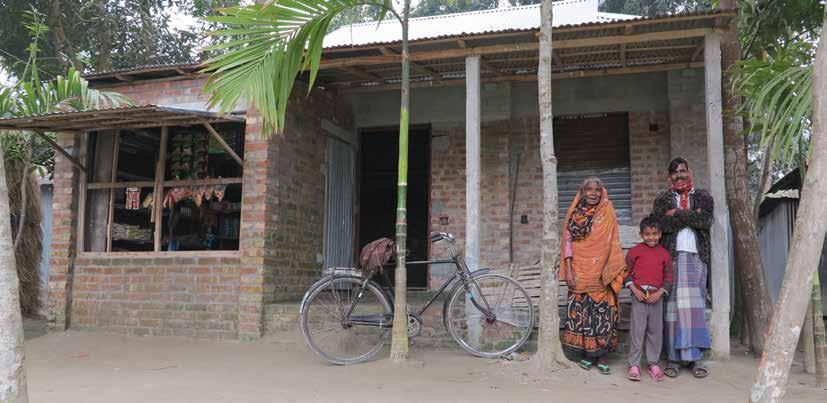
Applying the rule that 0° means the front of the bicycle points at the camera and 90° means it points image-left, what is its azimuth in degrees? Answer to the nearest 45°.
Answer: approximately 270°

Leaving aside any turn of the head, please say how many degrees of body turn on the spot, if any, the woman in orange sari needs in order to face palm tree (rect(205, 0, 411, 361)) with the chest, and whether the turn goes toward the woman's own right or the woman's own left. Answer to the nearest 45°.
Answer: approximately 90° to the woman's own right

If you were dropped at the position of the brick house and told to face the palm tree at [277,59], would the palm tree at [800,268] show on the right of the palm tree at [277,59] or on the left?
left

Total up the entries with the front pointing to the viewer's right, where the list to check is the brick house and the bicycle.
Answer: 1

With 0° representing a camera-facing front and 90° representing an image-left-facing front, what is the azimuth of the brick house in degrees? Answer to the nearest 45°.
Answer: approximately 0°

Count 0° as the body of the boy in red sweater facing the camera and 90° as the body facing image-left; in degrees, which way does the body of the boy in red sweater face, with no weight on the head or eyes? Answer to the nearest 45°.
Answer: approximately 0°
